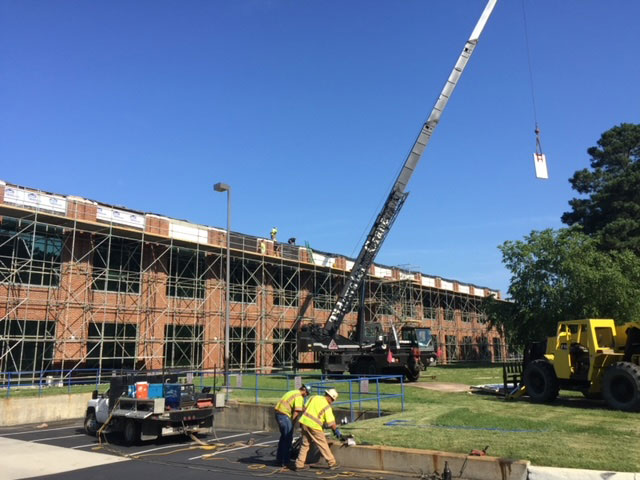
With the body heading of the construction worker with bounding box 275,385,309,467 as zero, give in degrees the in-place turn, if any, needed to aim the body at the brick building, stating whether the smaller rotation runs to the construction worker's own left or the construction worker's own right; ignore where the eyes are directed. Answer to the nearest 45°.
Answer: approximately 135° to the construction worker's own left

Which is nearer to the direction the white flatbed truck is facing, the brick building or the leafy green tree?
the brick building

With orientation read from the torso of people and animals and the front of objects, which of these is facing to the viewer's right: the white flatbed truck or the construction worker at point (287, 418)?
the construction worker

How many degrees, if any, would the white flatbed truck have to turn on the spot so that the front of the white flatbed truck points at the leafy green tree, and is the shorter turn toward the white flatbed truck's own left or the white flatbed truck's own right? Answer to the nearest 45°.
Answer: approximately 90° to the white flatbed truck's own right

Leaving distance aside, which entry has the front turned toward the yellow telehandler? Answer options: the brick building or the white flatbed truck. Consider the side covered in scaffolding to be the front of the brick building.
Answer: the brick building

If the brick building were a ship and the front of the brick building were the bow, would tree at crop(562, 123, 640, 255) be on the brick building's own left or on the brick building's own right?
on the brick building's own left

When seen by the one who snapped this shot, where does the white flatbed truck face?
facing away from the viewer and to the left of the viewer

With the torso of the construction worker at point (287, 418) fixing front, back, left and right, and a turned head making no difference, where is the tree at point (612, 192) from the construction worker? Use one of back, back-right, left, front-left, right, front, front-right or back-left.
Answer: front-left

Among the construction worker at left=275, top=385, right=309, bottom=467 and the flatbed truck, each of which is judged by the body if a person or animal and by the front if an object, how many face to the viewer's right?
1

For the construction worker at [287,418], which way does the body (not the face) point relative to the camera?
to the viewer's right

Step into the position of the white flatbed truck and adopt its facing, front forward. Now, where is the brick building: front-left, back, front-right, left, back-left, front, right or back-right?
front-right

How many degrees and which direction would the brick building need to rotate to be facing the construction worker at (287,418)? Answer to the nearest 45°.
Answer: approximately 45° to its right

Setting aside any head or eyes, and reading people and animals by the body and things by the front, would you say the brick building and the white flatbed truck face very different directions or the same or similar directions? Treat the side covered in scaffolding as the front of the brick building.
very different directions

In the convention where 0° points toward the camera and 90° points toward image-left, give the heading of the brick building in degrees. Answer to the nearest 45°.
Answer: approximately 315°

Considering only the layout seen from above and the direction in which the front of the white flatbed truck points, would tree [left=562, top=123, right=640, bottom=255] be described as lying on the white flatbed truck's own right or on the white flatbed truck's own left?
on the white flatbed truck's own right
